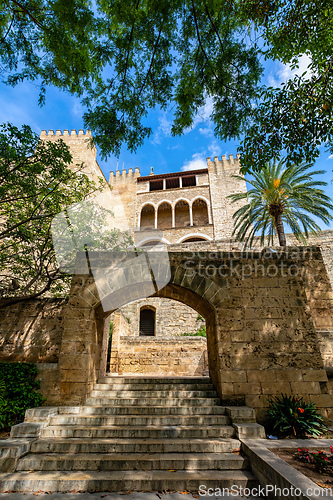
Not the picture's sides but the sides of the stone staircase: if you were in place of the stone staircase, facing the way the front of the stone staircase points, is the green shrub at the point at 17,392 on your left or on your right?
on your right

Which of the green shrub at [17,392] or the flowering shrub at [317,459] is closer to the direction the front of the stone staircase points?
the flowering shrub

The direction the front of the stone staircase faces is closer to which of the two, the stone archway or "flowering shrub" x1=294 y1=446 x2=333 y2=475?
the flowering shrub

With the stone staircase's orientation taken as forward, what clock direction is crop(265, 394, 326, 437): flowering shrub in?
The flowering shrub is roughly at 9 o'clock from the stone staircase.

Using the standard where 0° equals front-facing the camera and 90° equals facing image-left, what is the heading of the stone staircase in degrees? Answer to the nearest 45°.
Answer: approximately 0°

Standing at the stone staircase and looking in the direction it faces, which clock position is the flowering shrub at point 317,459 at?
The flowering shrub is roughly at 10 o'clock from the stone staircase.
